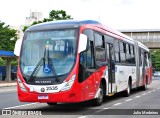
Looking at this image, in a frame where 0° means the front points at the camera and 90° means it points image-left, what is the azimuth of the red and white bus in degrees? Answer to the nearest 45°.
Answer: approximately 45°
